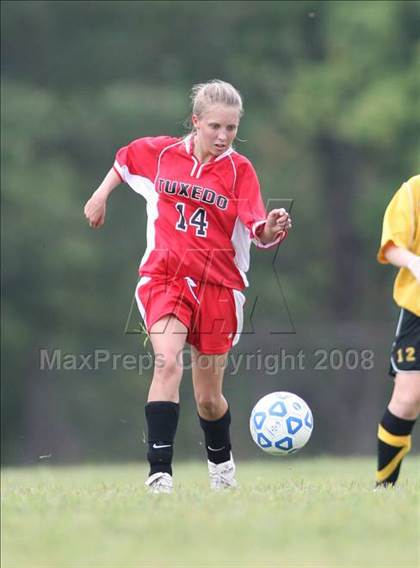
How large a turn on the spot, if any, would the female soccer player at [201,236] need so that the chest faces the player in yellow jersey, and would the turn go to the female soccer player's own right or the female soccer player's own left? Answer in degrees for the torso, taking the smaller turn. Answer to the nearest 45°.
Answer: approximately 45° to the female soccer player's own left

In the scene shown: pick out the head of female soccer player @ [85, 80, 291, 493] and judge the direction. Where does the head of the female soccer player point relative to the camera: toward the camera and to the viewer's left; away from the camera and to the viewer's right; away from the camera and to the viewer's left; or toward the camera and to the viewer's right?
toward the camera and to the viewer's right
